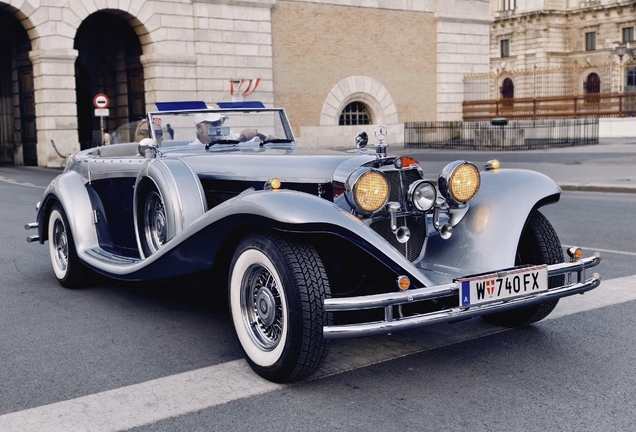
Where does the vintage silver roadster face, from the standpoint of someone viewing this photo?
facing the viewer and to the right of the viewer

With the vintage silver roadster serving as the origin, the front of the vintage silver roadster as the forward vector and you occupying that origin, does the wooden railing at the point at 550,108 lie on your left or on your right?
on your left

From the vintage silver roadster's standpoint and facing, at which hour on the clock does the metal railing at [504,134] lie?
The metal railing is roughly at 8 o'clock from the vintage silver roadster.
